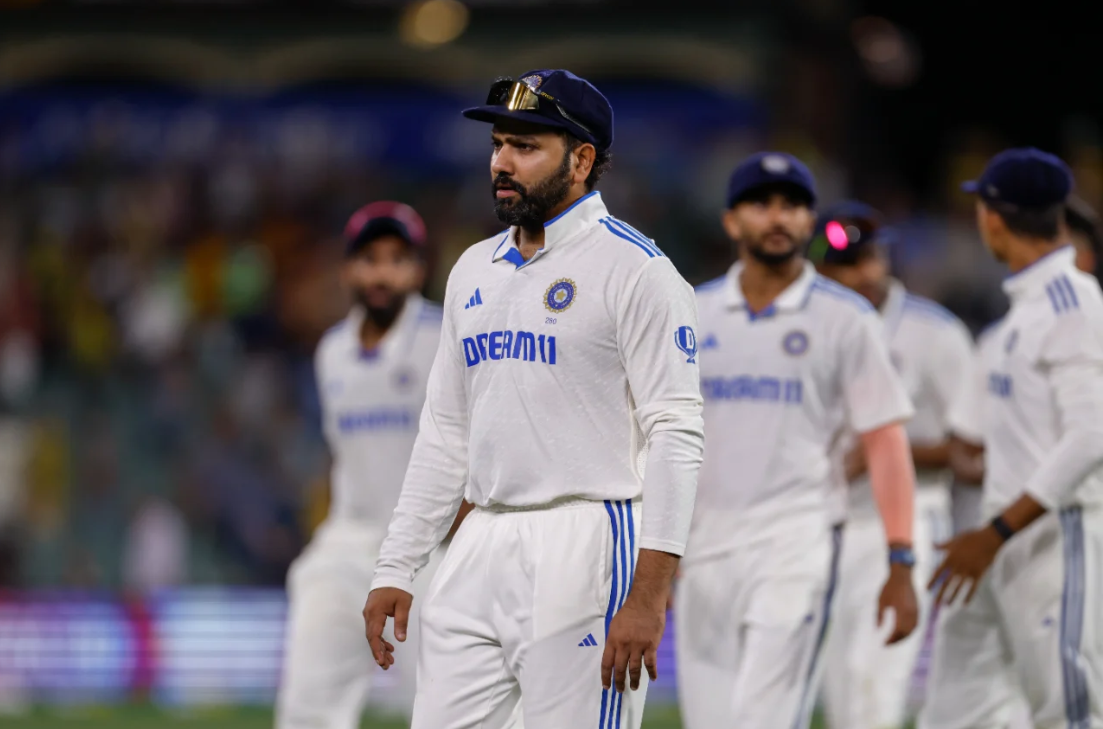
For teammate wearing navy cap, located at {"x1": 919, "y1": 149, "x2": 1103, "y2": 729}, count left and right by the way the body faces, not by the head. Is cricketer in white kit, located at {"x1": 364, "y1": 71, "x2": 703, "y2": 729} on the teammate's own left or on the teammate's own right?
on the teammate's own left

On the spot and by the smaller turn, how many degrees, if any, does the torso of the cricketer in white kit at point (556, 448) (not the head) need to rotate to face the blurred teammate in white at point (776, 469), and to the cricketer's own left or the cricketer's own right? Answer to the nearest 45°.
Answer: approximately 180°

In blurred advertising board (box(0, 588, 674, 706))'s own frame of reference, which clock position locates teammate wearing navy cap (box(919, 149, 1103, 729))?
The teammate wearing navy cap is roughly at 11 o'clock from the blurred advertising board.

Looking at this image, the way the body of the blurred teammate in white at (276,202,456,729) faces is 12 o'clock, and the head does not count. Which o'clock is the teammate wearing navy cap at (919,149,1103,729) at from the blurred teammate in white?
The teammate wearing navy cap is roughly at 10 o'clock from the blurred teammate in white.

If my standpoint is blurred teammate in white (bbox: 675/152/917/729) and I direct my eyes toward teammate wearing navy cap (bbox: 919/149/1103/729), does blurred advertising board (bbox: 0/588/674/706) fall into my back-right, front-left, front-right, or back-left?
back-left

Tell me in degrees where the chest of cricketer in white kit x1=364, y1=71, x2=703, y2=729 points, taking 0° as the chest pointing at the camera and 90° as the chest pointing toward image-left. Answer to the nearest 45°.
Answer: approximately 45°

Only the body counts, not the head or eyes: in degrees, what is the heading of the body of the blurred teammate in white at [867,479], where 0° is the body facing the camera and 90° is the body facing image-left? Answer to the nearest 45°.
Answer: approximately 45°

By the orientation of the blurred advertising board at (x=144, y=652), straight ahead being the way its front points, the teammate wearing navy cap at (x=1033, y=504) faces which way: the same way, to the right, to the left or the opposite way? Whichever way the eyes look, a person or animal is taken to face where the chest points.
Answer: to the right

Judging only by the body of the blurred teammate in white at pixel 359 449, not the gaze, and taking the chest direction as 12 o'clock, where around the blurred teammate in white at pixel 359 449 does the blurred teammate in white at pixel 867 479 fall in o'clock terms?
the blurred teammate in white at pixel 867 479 is roughly at 9 o'clock from the blurred teammate in white at pixel 359 449.

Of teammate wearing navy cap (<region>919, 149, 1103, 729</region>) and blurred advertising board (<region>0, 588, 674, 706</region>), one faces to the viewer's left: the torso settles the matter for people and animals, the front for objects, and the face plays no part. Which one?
the teammate wearing navy cap

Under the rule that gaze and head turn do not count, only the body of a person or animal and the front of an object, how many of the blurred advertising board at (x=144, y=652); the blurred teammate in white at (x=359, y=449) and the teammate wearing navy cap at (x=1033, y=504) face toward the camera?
2

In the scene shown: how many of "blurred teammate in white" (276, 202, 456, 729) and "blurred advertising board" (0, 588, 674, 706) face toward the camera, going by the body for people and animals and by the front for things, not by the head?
2
